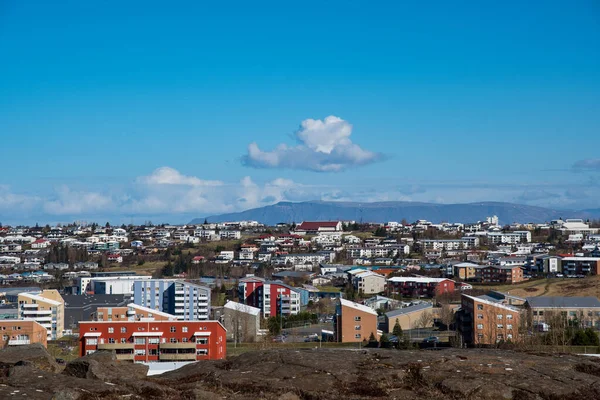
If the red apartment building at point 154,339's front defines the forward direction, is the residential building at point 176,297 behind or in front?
behind

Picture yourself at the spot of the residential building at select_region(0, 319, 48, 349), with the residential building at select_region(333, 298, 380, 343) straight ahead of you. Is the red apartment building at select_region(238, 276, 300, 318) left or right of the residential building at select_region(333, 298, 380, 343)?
left

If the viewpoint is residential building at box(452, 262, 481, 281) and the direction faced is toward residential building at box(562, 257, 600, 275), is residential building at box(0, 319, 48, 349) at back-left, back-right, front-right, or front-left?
back-right

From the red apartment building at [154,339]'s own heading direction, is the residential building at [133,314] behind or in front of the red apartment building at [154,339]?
behind

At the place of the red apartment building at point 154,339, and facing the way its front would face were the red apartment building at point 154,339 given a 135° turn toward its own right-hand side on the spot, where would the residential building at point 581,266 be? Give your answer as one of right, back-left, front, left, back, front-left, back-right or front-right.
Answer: right

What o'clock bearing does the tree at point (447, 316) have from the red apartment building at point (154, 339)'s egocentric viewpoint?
The tree is roughly at 8 o'clock from the red apartment building.

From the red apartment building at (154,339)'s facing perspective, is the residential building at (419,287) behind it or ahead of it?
behind

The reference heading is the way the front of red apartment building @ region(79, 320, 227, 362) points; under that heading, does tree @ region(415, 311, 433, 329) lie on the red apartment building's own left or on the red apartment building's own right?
on the red apartment building's own left

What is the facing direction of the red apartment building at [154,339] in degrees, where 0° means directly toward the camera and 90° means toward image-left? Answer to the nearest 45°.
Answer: approximately 0°

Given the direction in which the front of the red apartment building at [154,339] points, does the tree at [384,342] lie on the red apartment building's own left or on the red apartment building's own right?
on the red apartment building's own left
